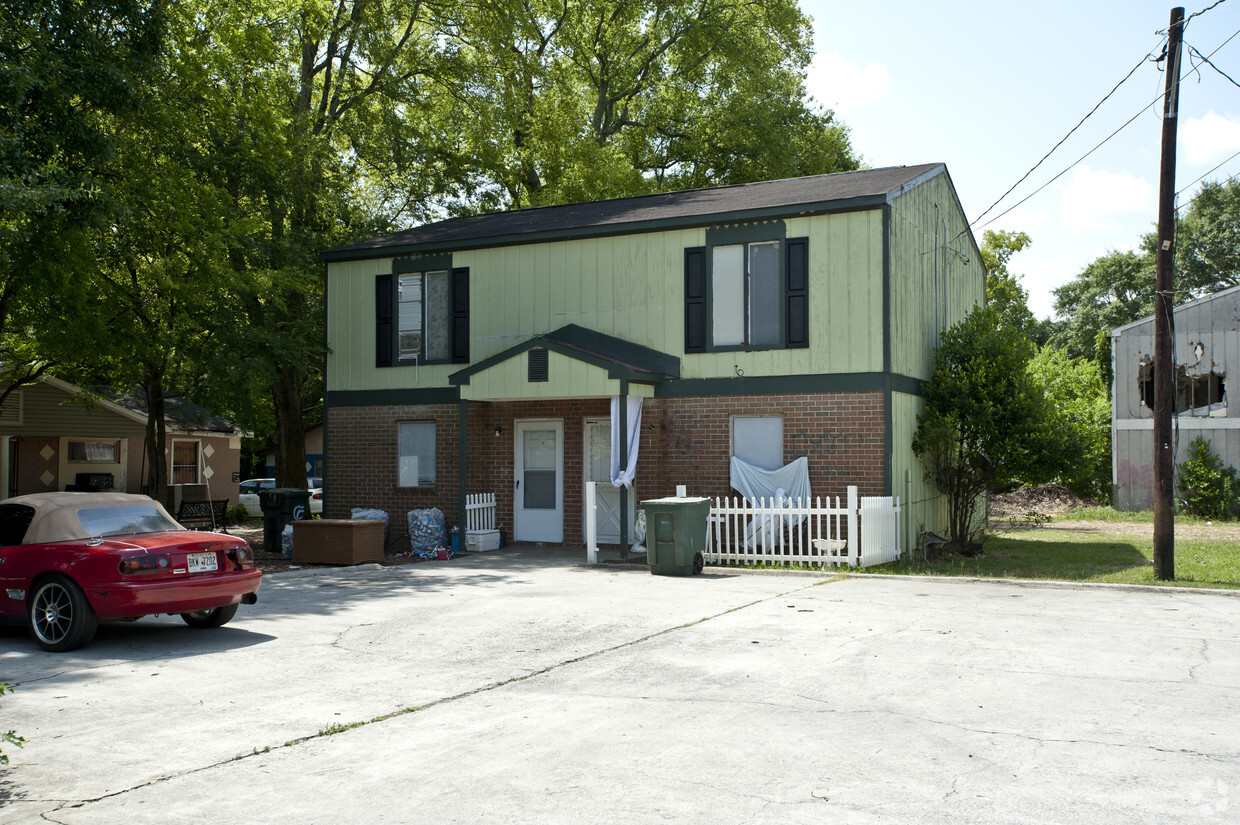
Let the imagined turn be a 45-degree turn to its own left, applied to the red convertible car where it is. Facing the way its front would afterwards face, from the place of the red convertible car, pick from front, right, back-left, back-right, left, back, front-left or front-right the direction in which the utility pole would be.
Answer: back

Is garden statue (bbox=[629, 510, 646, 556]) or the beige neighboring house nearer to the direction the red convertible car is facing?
the beige neighboring house

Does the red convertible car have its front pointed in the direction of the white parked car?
no

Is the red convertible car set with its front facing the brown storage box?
no

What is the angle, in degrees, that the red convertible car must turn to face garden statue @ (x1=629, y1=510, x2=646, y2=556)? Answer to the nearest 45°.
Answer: approximately 90° to its right

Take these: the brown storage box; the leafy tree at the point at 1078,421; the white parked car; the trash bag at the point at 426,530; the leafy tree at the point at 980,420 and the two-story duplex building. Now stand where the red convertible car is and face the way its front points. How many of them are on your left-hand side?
0

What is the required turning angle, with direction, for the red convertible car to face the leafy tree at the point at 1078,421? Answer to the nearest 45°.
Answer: approximately 90° to its right

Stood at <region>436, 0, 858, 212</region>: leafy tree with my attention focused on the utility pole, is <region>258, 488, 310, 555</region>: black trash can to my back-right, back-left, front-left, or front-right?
front-right

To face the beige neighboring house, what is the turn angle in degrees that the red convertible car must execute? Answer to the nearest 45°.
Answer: approximately 45° to its right

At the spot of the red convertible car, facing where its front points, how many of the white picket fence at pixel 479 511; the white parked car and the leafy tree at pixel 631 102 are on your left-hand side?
0

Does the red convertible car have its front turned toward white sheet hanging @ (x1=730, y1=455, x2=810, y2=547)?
no

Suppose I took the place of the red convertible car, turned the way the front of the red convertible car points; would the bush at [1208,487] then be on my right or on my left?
on my right

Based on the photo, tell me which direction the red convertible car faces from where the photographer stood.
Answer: facing away from the viewer and to the left of the viewer

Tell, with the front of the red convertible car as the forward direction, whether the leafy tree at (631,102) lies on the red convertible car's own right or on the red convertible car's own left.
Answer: on the red convertible car's own right

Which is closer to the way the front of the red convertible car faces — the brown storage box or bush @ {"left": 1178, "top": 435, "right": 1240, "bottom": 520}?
the brown storage box

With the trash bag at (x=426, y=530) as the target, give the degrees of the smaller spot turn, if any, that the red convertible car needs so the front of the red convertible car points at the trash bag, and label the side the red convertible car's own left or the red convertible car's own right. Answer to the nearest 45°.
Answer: approximately 90° to the red convertible car's own right

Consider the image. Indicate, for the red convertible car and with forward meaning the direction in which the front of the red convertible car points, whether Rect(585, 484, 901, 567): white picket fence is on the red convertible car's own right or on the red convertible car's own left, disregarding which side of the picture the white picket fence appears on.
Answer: on the red convertible car's own right

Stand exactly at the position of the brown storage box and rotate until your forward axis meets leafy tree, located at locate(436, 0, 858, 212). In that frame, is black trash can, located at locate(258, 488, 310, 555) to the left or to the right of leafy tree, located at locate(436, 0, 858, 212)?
left
